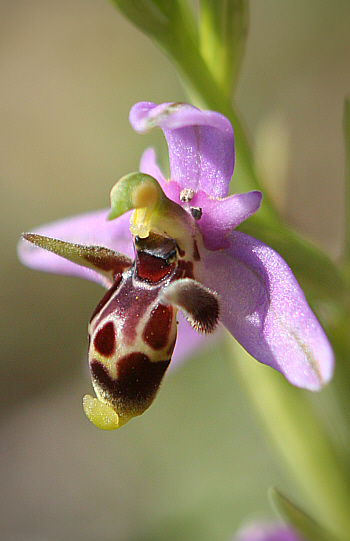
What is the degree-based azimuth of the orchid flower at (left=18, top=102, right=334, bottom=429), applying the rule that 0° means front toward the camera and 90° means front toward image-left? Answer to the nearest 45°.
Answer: approximately 45°
